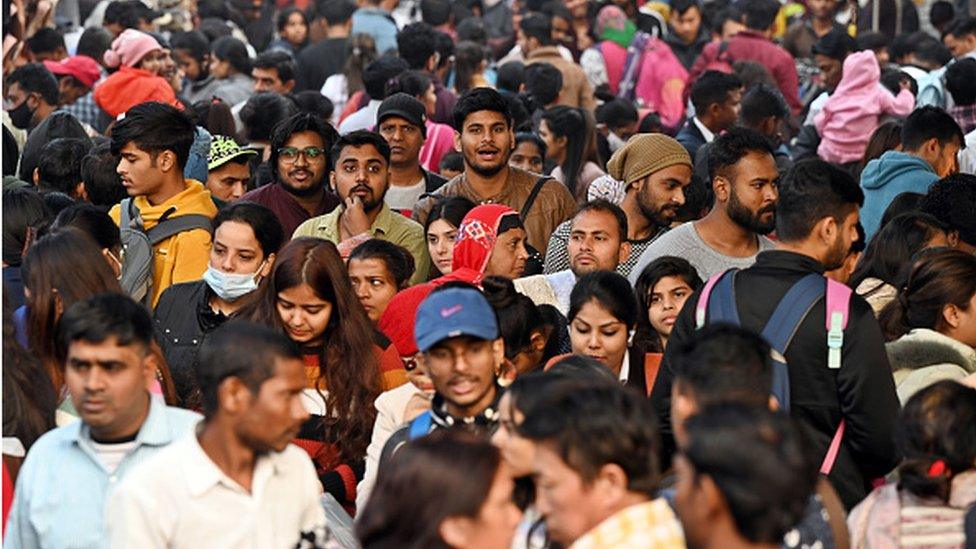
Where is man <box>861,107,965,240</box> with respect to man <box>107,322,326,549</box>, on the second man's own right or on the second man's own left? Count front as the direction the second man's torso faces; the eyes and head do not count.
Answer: on the second man's own left

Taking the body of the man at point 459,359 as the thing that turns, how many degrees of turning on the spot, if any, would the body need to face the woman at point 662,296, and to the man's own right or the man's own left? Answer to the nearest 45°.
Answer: approximately 135° to the man's own left

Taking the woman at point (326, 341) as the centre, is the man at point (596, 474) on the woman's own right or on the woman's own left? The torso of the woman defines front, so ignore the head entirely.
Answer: on the woman's own left

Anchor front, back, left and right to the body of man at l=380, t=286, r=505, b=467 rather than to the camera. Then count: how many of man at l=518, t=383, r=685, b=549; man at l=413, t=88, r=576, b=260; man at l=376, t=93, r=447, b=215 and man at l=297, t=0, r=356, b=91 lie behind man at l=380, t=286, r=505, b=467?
3

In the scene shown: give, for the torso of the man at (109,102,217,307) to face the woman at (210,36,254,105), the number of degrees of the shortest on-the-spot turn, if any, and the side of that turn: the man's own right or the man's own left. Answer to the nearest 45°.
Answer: approximately 135° to the man's own right
